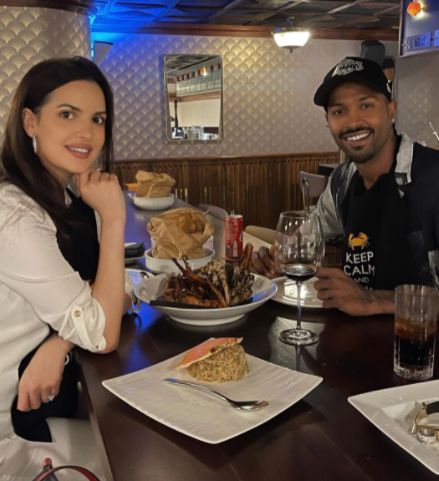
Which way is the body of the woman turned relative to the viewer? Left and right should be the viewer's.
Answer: facing the viewer and to the right of the viewer

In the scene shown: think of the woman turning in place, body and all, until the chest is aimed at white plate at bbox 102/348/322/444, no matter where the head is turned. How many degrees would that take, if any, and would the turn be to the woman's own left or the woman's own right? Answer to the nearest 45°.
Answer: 0° — they already face it

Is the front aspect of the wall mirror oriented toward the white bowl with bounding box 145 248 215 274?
yes

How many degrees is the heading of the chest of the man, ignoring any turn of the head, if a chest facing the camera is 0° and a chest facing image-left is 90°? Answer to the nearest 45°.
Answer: approximately 45°

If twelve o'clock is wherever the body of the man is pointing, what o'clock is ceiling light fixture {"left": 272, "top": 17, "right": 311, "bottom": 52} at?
The ceiling light fixture is roughly at 4 o'clock from the man.

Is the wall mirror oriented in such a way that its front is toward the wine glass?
yes

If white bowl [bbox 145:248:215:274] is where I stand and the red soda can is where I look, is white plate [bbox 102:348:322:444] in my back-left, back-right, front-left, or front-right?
back-right

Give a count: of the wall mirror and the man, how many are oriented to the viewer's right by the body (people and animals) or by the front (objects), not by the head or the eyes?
0

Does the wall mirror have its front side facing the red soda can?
yes

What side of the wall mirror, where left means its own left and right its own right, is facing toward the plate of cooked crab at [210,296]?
front

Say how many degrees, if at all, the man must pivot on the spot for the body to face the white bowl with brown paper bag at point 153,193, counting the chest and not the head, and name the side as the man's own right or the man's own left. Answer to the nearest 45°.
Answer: approximately 90° to the man's own right

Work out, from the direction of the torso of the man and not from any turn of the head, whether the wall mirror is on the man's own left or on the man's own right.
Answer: on the man's own right

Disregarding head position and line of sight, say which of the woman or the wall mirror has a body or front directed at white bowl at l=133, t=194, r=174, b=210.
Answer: the wall mirror
